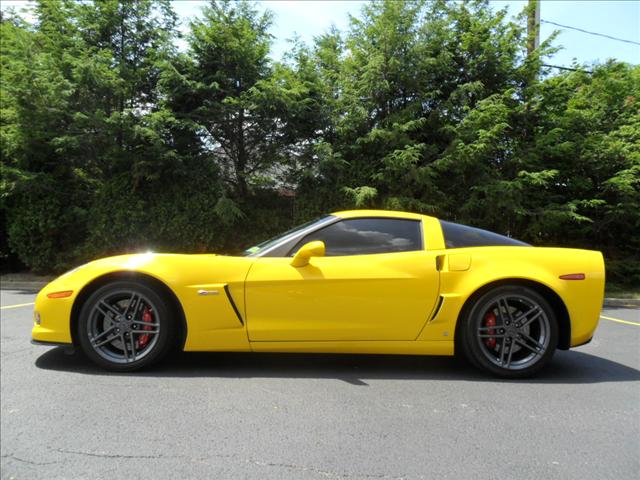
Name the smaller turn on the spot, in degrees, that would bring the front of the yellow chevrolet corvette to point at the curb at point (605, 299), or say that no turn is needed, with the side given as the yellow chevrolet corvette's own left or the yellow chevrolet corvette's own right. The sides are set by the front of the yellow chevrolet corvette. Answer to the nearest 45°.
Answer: approximately 135° to the yellow chevrolet corvette's own right

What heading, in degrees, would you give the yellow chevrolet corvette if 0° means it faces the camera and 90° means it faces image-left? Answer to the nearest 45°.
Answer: approximately 90°

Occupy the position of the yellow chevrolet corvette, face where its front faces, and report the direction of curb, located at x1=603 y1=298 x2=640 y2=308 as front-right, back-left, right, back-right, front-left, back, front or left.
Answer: back-right

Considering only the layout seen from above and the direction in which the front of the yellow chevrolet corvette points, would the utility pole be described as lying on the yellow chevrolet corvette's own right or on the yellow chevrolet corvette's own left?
on the yellow chevrolet corvette's own right

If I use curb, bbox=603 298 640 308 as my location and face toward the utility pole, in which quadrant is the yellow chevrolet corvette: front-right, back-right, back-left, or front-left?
back-left
